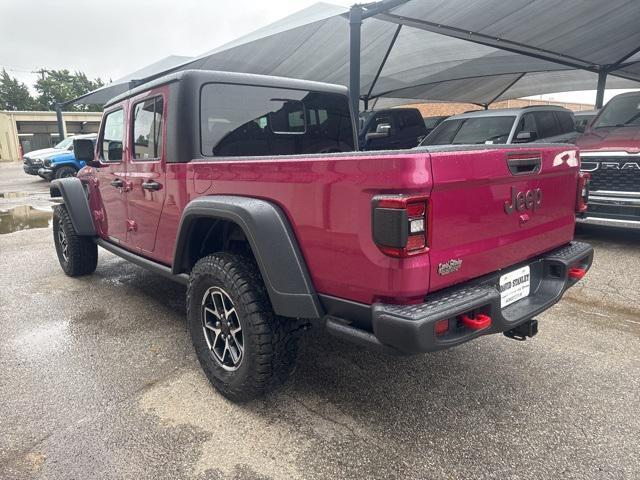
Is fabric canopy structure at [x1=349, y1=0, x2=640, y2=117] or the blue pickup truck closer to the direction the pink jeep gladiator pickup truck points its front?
the blue pickup truck

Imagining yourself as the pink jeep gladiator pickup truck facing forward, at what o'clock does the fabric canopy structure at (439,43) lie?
The fabric canopy structure is roughly at 2 o'clock from the pink jeep gladiator pickup truck.

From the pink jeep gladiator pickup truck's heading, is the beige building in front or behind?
in front

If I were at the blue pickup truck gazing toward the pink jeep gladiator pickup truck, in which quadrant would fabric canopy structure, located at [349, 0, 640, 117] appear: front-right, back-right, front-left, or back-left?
front-left

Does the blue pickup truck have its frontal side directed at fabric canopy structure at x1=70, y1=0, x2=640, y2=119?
no

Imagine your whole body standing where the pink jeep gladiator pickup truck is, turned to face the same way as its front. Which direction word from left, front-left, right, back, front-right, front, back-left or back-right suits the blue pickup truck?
front

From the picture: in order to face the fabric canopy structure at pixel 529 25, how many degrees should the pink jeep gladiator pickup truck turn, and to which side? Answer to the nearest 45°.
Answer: approximately 90° to its right

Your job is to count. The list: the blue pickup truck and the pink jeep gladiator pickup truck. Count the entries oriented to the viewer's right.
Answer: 0

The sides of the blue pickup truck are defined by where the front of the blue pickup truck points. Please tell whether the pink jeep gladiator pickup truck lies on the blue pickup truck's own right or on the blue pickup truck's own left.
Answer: on the blue pickup truck's own left

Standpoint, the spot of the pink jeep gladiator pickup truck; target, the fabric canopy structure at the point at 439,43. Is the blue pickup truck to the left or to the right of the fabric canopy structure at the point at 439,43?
left

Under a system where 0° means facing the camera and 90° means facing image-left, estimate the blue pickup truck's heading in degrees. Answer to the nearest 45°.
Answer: approximately 45°

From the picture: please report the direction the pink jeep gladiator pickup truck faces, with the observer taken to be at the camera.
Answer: facing away from the viewer and to the left of the viewer
